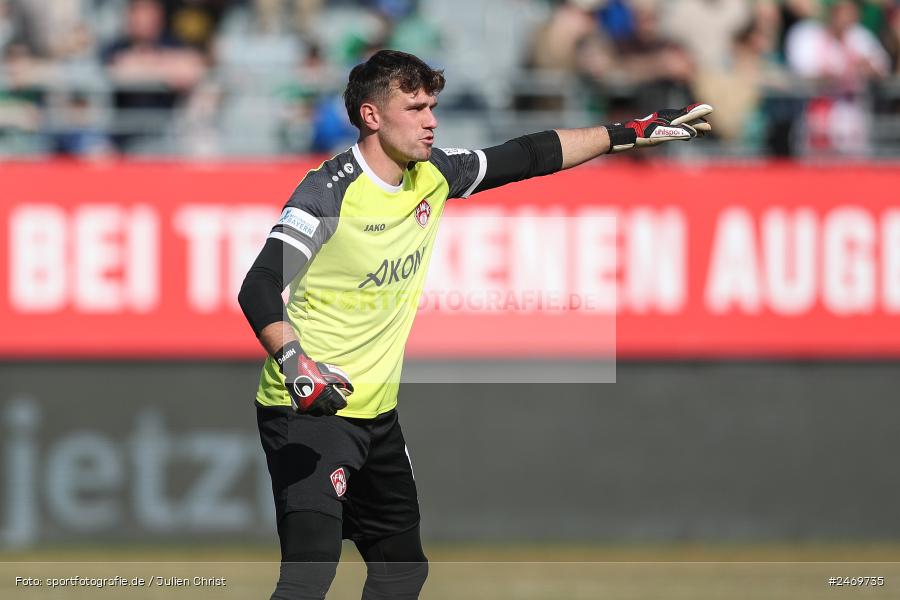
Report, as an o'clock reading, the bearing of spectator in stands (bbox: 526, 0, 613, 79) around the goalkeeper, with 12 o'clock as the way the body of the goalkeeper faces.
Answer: The spectator in stands is roughly at 8 o'clock from the goalkeeper.

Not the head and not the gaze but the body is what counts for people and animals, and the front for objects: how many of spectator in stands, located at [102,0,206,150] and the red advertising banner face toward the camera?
2

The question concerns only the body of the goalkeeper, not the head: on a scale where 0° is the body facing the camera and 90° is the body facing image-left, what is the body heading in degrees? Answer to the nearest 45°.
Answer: approximately 315°

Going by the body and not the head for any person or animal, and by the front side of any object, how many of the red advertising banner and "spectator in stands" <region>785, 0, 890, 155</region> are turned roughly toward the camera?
2

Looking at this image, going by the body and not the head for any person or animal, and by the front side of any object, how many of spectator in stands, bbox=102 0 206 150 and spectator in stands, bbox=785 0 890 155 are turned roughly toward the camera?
2

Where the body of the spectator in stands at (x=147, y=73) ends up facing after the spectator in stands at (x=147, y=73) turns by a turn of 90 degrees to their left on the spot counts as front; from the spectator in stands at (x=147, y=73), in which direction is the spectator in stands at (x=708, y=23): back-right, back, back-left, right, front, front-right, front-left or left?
front

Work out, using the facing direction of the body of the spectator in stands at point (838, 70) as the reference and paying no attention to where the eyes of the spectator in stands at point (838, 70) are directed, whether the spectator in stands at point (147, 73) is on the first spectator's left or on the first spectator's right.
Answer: on the first spectator's right
